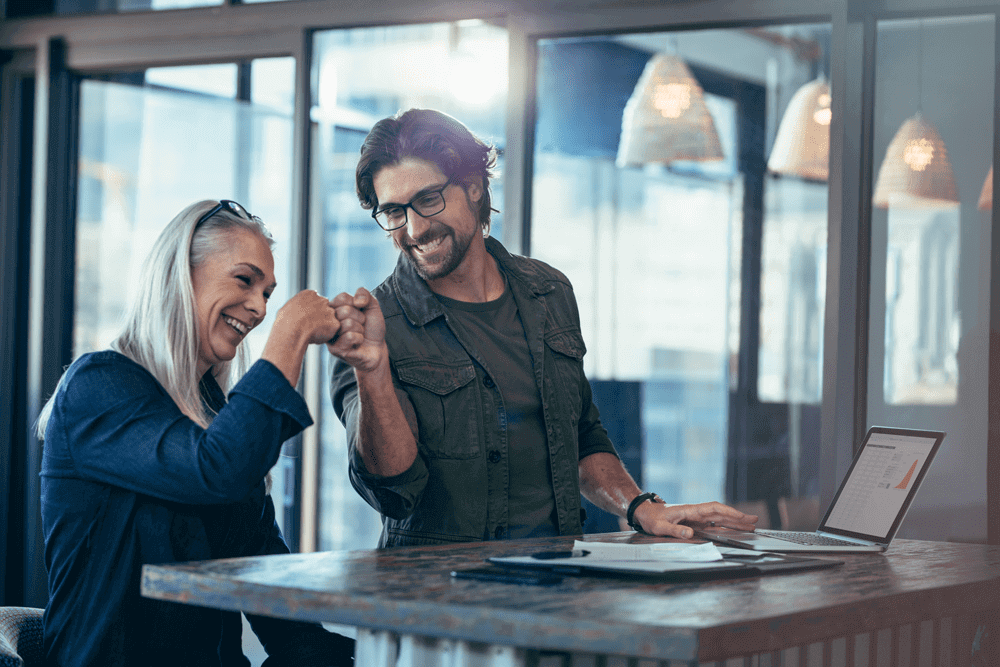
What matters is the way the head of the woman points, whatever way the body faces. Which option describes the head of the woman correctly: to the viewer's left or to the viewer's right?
to the viewer's right

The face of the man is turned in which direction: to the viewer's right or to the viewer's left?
to the viewer's left

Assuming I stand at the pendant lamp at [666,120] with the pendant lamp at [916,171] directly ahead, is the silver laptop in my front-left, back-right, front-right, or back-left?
back-right

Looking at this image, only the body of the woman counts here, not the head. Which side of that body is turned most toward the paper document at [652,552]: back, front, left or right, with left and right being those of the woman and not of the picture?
front

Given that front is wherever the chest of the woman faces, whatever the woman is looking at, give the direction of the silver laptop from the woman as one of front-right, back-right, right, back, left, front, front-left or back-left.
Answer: front

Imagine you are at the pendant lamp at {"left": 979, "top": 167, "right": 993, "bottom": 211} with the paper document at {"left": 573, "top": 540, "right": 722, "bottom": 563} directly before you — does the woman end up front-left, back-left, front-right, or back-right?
front-right

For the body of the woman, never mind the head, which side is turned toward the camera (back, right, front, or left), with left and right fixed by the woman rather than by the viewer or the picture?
right

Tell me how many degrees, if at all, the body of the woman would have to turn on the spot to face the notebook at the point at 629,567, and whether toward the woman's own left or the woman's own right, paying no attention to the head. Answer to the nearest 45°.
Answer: approximately 45° to the woman's own right
